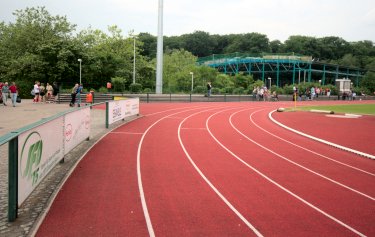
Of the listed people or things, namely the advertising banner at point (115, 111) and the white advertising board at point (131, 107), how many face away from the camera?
0

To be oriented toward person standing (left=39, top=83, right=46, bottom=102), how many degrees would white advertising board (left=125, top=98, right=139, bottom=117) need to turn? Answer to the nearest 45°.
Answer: approximately 180°

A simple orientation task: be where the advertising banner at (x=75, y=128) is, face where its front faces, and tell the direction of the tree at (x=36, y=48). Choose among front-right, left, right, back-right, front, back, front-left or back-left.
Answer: back-left

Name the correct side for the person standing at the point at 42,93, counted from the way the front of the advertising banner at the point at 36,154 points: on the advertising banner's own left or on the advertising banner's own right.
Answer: on the advertising banner's own left

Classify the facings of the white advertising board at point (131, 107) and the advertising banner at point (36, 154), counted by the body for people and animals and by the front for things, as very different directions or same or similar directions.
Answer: same or similar directions

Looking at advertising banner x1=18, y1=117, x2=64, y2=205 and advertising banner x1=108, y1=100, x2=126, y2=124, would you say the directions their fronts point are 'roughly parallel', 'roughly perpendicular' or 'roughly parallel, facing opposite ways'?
roughly parallel

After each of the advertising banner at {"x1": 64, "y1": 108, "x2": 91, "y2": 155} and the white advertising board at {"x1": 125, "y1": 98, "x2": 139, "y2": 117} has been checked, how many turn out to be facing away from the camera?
0

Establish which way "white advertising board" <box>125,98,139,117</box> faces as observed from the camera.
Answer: facing the viewer and to the right of the viewer

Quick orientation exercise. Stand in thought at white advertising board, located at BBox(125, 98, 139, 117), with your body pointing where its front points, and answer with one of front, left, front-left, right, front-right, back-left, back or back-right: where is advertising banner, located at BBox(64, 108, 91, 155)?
front-right

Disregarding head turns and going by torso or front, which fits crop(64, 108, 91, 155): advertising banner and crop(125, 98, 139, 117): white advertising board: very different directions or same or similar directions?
same or similar directions
